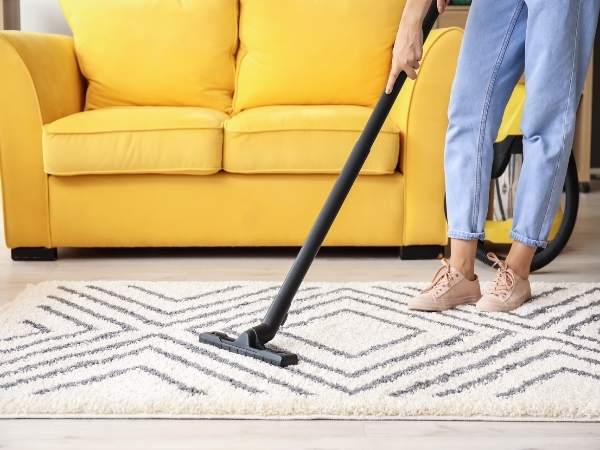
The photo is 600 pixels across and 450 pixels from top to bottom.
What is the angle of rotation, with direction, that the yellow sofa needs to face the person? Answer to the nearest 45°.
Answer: approximately 45° to its left

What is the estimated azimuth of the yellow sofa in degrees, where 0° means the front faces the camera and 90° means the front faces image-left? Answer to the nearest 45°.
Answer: approximately 0°

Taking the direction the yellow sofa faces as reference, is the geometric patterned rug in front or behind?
in front

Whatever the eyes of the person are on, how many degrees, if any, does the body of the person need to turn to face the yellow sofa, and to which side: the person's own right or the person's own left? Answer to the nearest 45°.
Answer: approximately 90° to the person's own right

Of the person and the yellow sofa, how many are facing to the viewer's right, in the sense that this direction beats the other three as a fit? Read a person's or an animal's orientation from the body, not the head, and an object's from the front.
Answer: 0
